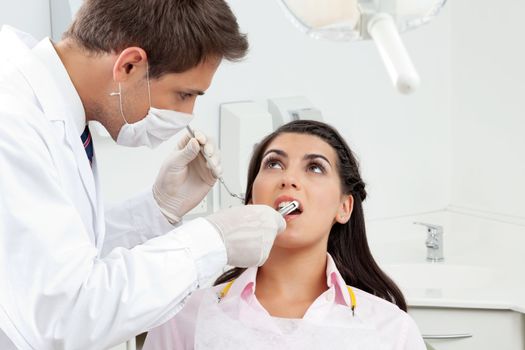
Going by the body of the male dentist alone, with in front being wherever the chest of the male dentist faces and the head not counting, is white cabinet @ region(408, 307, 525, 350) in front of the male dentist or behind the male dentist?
in front

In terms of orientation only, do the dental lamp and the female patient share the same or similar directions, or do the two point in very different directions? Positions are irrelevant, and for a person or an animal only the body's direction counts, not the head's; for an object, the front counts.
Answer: same or similar directions

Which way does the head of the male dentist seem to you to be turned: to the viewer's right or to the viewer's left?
to the viewer's right

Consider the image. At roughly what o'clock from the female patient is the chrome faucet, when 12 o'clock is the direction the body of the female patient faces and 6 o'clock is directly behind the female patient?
The chrome faucet is roughly at 7 o'clock from the female patient.

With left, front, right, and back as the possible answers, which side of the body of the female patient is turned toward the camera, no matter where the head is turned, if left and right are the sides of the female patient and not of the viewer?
front

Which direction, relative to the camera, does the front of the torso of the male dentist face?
to the viewer's right

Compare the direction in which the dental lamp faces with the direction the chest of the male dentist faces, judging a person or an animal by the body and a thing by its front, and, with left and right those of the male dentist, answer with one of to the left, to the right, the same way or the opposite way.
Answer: to the right

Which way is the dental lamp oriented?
toward the camera

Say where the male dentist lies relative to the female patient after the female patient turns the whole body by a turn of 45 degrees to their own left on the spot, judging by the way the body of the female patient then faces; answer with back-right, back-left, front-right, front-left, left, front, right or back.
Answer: right

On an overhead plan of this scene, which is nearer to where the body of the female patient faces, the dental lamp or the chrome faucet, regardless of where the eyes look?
the dental lamp

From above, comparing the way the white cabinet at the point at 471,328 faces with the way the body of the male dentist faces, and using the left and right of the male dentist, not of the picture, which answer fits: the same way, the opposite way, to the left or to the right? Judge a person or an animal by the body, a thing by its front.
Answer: to the right
